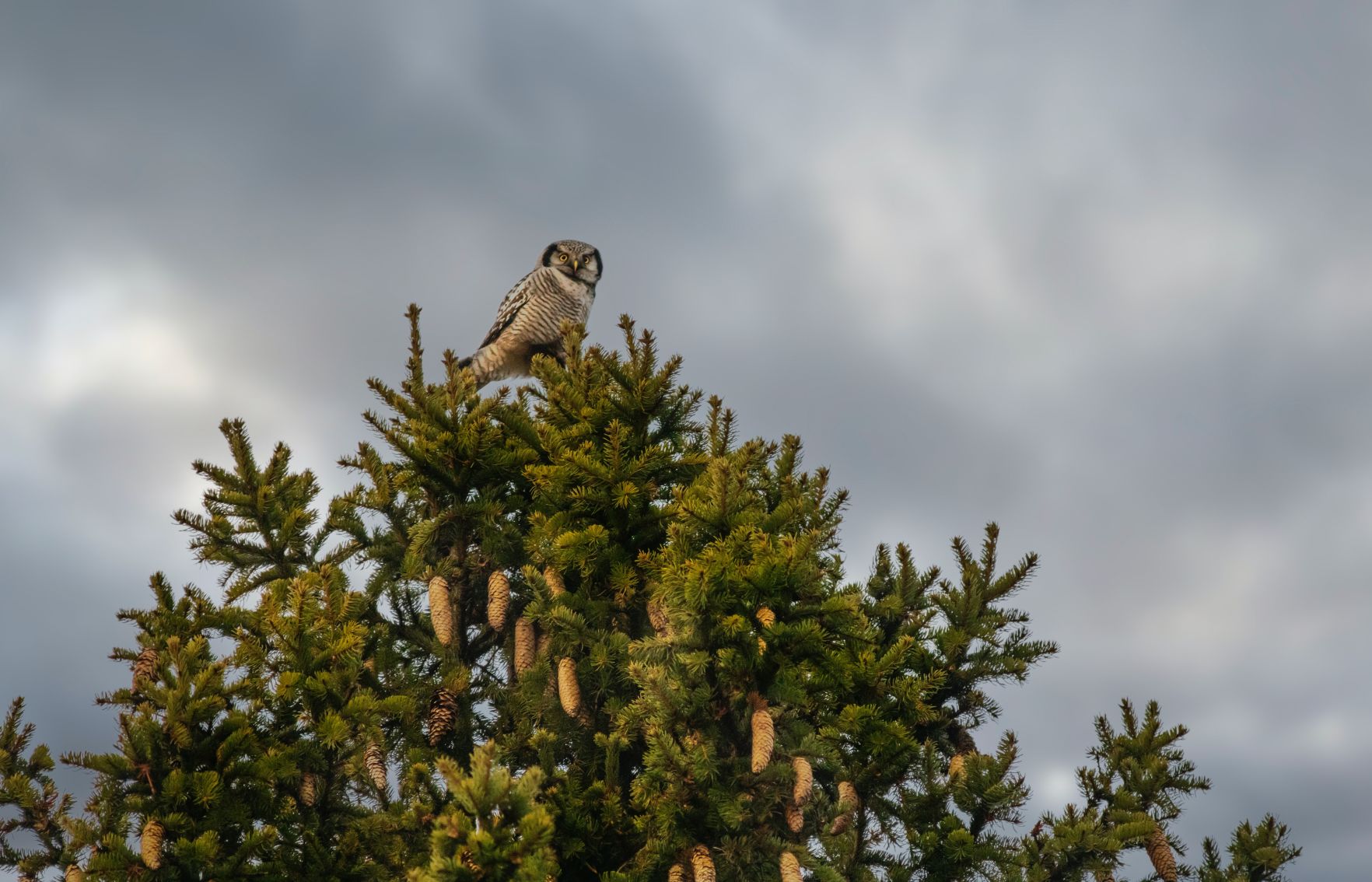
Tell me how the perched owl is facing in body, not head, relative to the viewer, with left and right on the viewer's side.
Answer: facing the viewer and to the right of the viewer
